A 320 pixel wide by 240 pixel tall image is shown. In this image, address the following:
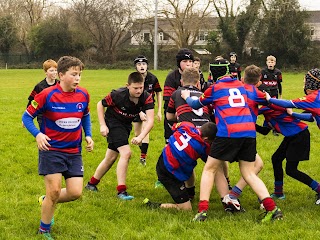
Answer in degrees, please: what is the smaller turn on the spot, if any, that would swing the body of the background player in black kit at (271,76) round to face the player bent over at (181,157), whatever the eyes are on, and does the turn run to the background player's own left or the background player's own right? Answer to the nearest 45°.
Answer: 0° — they already face them

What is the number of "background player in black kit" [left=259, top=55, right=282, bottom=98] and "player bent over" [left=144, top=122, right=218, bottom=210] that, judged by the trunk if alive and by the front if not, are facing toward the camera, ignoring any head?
1

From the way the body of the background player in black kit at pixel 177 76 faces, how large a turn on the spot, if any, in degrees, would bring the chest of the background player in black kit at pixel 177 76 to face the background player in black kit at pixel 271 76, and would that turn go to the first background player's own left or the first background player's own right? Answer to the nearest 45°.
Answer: approximately 90° to the first background player's own left

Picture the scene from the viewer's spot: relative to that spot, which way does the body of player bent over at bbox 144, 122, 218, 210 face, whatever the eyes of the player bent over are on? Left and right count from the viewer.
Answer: facing away from the viewer and to the right of the viewer

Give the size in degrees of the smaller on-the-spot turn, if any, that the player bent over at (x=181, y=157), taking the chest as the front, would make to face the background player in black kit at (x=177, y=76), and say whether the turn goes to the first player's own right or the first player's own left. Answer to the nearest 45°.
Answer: approximately 45° to the first player's own left

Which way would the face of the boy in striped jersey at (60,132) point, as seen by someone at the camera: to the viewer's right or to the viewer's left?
to the viewer's right

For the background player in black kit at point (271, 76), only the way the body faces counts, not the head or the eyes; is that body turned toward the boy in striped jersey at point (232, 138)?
yes

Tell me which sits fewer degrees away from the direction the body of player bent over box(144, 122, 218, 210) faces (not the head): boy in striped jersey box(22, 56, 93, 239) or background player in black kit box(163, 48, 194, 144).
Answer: the background player in black kit

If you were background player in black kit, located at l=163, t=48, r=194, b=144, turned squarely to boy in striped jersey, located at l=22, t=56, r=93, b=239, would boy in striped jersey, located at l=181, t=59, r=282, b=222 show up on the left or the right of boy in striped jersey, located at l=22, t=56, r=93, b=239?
left

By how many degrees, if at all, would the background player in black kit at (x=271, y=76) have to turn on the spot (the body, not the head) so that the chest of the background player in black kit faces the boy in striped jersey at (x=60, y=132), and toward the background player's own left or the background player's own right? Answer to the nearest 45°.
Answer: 0° — they already face them

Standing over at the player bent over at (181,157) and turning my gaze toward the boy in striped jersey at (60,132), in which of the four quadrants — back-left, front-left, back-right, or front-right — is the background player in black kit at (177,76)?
back-right

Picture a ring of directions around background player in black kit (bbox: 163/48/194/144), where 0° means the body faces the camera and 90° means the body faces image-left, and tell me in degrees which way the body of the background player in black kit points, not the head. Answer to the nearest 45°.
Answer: approximately 315°

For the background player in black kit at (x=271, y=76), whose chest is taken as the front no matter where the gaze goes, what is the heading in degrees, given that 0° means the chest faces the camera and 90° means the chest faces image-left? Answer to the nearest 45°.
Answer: approximately 0°
